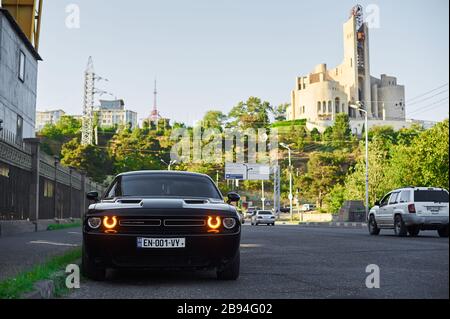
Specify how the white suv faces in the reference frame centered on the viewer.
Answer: facing away from the viewer and to the left of the viewer

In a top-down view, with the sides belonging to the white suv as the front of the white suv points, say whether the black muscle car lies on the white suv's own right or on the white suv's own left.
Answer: on the white suv's own left

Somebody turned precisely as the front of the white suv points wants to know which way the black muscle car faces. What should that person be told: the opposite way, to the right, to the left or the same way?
the opposite way

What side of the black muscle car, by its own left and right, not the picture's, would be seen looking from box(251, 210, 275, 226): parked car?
back

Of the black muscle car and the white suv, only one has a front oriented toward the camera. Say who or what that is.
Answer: the black muscle car

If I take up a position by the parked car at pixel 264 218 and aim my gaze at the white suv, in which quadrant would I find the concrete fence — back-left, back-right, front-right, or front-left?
front-right

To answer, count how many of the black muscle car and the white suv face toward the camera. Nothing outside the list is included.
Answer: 1

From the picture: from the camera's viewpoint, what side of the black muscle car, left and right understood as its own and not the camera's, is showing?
front

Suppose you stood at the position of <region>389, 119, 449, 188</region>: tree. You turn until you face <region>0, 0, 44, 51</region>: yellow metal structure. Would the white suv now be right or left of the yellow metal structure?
left

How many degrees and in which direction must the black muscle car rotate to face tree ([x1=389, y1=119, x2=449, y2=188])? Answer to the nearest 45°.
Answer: approximately 135° to its left
